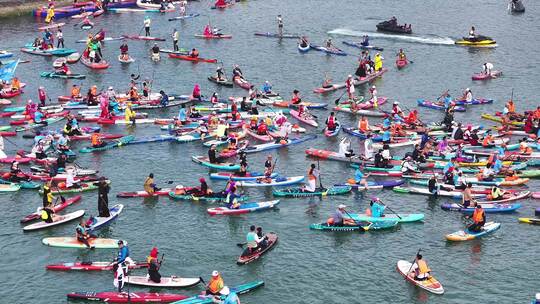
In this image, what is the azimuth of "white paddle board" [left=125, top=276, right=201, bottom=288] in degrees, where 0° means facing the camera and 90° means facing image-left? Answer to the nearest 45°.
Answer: approximately 270°

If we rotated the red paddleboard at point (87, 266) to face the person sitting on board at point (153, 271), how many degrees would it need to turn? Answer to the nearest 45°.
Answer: approximately 135° to its left

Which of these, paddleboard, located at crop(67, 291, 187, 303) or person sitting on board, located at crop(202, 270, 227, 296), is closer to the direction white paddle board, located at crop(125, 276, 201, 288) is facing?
the person sitting on board

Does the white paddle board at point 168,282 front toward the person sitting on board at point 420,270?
yes

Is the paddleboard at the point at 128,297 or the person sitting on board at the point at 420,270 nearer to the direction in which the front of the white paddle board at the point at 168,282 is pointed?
the person sitting on board

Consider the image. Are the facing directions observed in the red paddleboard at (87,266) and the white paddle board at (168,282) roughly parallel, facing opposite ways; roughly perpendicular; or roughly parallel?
roughly parallel, facing opposite ways

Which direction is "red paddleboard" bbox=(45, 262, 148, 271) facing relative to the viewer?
to the viewer's left

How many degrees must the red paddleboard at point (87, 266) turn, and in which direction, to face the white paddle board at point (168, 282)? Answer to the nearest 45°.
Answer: approximately 135° to its left

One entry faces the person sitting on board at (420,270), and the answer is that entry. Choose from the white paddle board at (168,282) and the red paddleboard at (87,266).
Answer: the white paddle board at (168,282)

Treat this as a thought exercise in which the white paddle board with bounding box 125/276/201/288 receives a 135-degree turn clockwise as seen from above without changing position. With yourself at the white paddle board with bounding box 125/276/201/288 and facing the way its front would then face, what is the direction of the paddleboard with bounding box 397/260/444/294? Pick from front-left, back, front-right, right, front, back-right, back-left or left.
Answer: back-left

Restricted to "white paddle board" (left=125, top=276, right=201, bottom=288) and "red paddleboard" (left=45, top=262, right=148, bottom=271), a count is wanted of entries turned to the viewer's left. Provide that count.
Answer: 1
